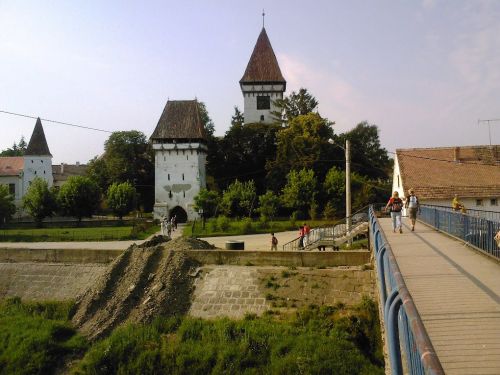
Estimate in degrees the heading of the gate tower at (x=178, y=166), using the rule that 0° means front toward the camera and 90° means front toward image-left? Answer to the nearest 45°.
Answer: approximately 0°

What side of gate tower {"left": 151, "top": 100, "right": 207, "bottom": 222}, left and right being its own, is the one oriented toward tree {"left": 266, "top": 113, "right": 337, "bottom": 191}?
left

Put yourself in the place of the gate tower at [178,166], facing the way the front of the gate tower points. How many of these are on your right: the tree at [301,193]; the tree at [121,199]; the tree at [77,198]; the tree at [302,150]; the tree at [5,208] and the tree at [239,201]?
3

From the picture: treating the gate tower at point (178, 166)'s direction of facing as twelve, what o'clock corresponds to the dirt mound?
The dirt mound is roughly at 12 o'clock from the gate tower.

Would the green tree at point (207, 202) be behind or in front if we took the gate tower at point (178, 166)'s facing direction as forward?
in front

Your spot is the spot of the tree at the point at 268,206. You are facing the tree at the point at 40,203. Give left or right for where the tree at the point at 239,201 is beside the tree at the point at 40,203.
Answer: right

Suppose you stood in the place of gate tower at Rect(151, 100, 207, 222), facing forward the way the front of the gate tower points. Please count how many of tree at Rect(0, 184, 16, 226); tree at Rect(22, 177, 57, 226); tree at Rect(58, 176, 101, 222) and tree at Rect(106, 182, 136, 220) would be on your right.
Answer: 4

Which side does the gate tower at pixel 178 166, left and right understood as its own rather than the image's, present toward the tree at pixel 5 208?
right

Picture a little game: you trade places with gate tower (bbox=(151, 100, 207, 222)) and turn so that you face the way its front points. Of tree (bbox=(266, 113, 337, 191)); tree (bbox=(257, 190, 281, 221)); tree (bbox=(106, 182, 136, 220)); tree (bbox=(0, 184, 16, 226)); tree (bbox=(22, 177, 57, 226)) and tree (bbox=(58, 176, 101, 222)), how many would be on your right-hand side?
4

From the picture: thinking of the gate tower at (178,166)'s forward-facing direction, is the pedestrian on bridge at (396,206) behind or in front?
in front

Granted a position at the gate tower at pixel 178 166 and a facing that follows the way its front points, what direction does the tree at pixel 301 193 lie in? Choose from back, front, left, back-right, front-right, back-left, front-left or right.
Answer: front-left

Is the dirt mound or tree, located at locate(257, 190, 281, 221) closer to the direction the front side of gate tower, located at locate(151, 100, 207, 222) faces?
the dirt mound

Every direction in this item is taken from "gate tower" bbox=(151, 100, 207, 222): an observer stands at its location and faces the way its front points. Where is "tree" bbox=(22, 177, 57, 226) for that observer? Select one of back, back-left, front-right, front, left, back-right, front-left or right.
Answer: right

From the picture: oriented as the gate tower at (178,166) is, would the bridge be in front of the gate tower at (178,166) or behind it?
in front

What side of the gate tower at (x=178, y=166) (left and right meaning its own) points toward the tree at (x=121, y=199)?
right
